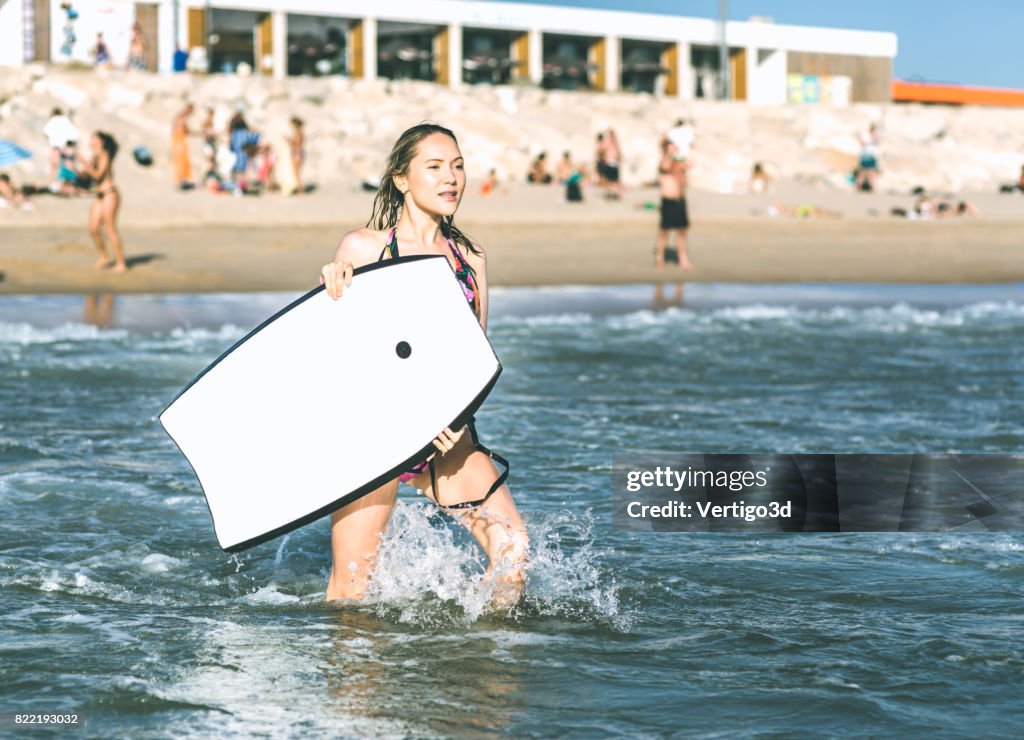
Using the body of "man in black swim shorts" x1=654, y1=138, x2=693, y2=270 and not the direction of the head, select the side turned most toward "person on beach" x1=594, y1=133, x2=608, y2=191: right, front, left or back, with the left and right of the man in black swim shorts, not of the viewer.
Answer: back

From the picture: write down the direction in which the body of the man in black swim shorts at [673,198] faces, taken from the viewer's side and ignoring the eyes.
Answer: toward the camera

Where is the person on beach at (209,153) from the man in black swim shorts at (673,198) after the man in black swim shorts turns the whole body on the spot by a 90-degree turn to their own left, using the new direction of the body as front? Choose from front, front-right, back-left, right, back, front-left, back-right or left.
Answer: back-left

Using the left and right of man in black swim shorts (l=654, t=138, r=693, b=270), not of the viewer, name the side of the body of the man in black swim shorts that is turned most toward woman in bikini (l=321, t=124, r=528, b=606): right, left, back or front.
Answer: front

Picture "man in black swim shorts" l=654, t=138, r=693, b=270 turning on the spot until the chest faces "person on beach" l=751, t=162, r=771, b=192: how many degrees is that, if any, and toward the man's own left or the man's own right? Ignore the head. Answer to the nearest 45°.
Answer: approximately 180°

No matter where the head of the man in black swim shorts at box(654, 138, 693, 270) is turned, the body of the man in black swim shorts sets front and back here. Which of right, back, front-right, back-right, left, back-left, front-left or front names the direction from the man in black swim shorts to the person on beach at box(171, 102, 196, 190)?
back-right

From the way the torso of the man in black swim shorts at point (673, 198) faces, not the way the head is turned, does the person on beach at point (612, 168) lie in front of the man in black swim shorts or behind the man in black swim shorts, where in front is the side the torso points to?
behind

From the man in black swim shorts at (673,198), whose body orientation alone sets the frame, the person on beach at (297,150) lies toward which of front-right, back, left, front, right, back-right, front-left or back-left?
back-right

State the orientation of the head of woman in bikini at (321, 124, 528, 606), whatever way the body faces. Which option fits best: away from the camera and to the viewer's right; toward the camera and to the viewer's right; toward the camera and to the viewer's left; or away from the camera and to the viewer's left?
toward the camera and to the viewer's right
